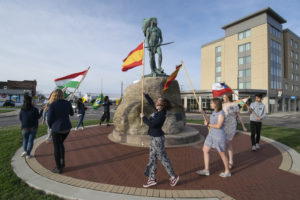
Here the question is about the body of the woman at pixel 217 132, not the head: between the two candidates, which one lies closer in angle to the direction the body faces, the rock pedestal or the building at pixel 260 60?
the rock pedestal

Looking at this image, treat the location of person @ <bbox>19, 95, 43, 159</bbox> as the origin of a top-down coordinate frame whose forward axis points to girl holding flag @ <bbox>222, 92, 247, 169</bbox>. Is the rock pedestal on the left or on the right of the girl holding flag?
left

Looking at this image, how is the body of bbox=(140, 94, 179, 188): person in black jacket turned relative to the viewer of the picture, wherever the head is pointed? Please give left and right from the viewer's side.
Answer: facing to the left of the viewer

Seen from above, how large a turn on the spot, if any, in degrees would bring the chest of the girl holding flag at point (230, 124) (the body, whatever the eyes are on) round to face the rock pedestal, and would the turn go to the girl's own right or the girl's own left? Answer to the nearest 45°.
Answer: approximately 45° to the girl's own right

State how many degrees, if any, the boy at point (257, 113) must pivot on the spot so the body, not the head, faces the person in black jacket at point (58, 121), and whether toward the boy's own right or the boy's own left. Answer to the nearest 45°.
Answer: approximately 45° to the boy's own right
